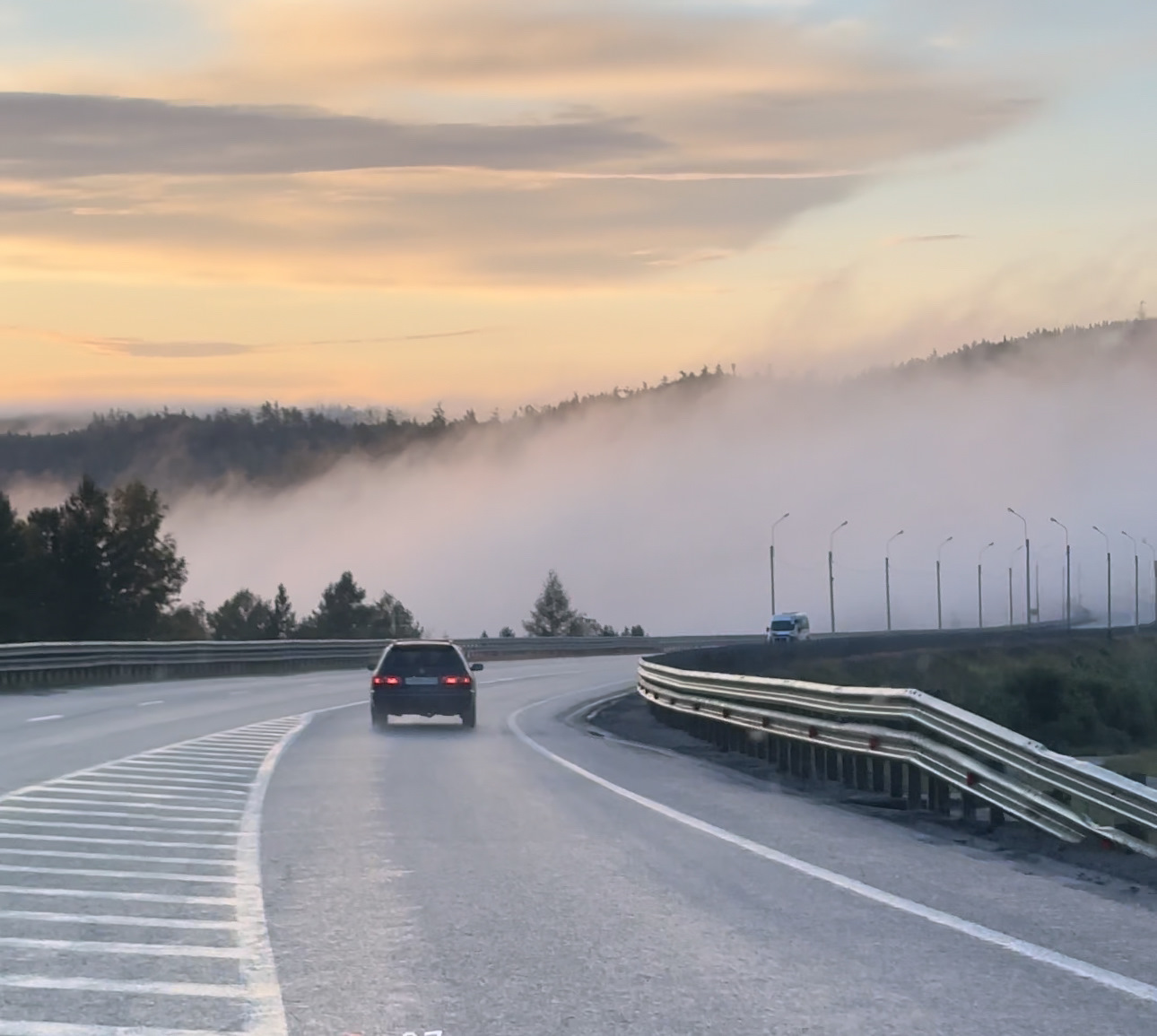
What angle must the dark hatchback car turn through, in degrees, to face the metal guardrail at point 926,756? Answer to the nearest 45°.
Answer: approximately 180°

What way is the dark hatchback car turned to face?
away from the camera
